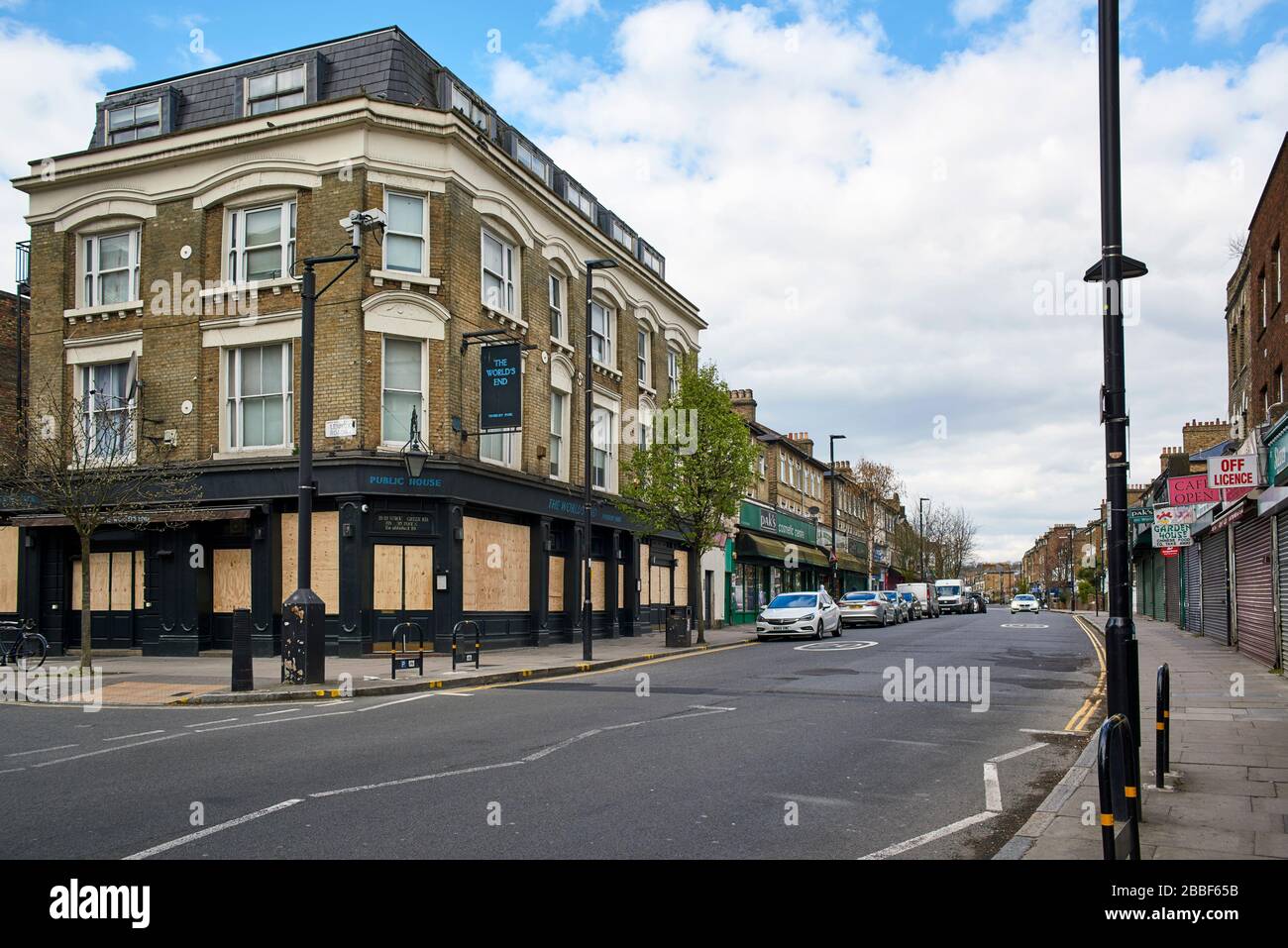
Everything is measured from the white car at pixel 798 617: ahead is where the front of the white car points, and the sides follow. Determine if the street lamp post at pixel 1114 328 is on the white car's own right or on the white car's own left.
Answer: on the white car's own left

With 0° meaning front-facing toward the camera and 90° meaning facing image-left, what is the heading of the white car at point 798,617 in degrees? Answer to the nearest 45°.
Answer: approximately 45°
